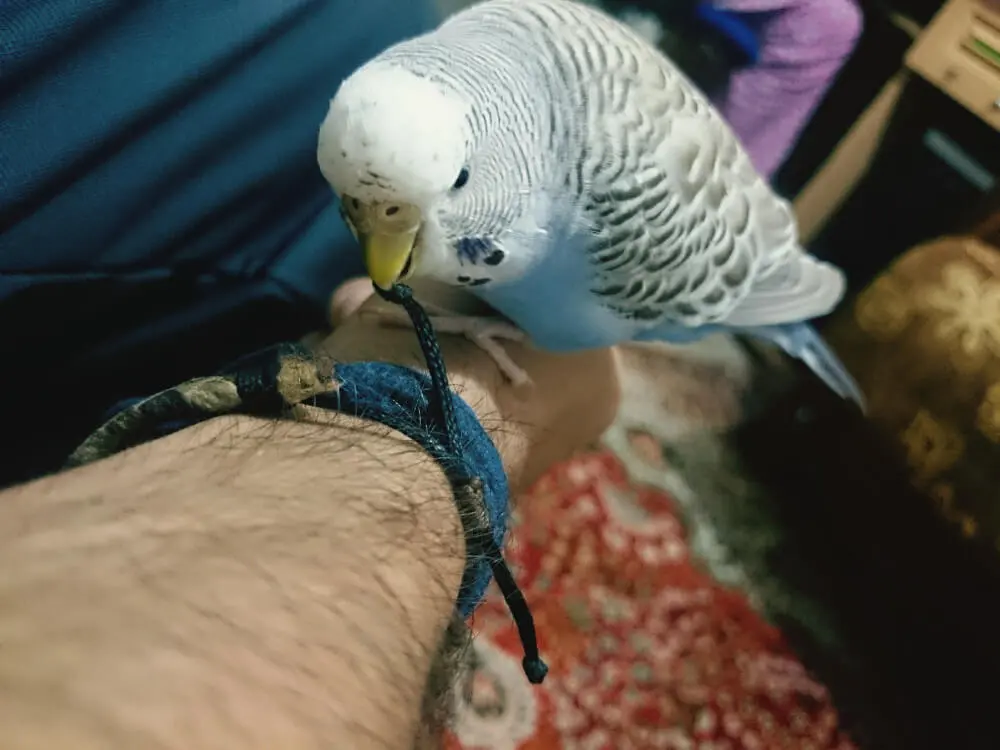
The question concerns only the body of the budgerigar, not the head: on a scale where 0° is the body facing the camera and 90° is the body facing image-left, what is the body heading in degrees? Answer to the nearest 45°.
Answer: approximately 45°

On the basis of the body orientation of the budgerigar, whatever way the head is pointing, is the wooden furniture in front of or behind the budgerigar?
behind
